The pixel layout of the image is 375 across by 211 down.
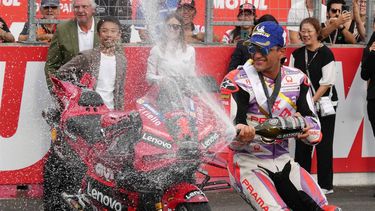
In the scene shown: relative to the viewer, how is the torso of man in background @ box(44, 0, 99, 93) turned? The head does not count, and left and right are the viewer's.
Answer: facing the viewer and to the right of the viewer

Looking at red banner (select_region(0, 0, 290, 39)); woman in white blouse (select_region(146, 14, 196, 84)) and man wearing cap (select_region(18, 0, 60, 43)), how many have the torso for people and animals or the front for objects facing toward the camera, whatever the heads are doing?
3

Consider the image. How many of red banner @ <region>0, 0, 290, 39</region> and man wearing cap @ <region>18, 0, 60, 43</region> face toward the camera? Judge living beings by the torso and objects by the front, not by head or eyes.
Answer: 2

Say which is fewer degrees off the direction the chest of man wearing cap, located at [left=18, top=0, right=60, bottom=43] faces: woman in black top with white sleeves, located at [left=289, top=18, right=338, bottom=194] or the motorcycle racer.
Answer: the motorcycle racer

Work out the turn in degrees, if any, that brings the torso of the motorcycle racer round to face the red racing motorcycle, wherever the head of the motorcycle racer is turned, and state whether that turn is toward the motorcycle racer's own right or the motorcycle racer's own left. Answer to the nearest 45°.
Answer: approximately 90° to the motorcycle racer's own right

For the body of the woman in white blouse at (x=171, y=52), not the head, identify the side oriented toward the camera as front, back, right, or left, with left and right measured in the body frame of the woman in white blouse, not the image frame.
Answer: front

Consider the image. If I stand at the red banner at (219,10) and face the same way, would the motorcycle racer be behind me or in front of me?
in front

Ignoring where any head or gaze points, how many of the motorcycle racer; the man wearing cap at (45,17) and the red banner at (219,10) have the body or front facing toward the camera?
3

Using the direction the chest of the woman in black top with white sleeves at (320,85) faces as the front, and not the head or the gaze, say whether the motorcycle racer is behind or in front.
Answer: in front
